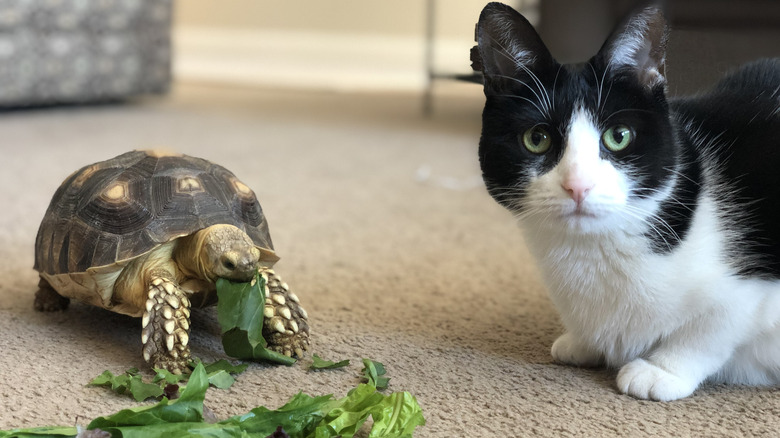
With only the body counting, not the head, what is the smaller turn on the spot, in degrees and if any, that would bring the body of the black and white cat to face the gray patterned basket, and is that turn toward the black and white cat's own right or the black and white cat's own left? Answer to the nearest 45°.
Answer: approximately 90° to the black and white cat's own right

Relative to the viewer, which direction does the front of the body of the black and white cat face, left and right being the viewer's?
facing the viewer and to the left of the viewer

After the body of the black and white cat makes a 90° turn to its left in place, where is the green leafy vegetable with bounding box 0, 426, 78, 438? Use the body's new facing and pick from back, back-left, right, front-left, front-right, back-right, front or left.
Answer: right

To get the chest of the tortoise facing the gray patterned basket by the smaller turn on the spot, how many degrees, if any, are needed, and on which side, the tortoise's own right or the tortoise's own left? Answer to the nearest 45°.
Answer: approximately 135° to the tortoise's own left

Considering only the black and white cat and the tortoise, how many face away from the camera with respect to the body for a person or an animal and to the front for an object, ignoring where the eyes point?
0

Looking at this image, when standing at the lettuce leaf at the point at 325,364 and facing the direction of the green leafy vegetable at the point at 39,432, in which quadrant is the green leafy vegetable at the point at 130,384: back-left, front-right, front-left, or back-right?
front-right

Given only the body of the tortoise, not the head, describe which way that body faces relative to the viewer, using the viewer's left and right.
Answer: facing the viewer and to the right of the viewer
